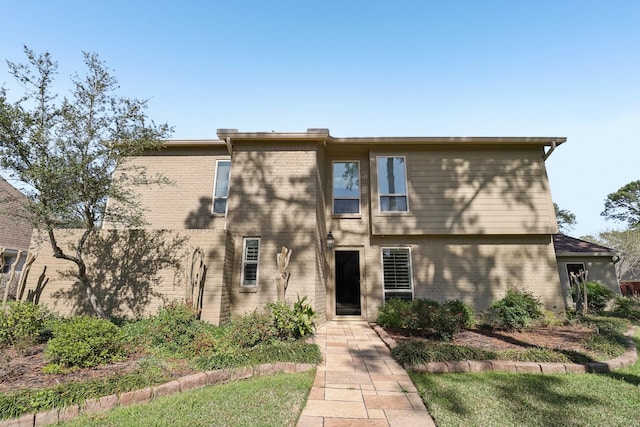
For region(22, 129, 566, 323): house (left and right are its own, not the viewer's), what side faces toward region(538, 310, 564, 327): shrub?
left

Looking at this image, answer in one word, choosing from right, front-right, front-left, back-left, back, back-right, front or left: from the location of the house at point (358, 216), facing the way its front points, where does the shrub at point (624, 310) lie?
left

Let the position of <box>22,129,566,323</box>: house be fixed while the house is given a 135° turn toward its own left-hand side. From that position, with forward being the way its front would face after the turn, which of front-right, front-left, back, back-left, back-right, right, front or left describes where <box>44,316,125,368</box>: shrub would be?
back

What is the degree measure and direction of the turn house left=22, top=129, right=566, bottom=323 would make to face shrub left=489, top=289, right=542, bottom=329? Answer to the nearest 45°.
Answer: approximately 45° to its left

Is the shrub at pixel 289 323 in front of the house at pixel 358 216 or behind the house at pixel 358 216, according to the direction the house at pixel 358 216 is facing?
in front

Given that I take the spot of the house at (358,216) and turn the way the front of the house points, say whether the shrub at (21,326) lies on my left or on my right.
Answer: on my right

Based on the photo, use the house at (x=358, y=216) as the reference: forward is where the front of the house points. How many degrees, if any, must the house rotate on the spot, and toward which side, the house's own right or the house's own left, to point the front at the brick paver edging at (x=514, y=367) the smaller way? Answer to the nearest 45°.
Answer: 0° — it already faces it

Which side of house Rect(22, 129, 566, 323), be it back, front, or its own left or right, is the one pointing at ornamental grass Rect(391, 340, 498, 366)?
front

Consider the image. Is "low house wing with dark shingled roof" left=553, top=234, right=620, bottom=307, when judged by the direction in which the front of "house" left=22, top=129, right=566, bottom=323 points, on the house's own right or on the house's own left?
on the house's own left

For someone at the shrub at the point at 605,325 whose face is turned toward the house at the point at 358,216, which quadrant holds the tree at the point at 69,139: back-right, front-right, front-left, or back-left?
front-left

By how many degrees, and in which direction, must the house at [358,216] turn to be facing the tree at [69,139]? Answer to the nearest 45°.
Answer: approximately 45° to its right

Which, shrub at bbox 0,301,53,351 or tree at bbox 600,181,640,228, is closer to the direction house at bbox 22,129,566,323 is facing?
the shrub

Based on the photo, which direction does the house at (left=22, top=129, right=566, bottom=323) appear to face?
toward the camera
